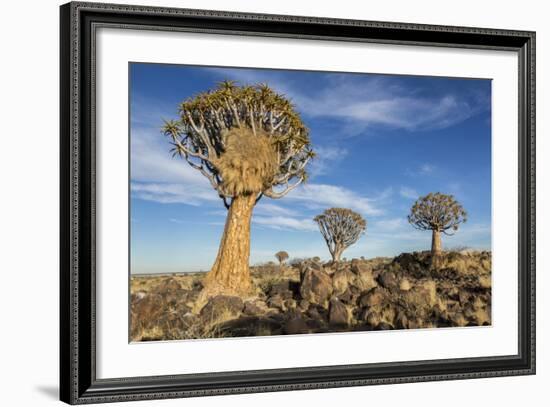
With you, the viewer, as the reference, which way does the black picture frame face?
facing the viewer and to the right of the viewer
